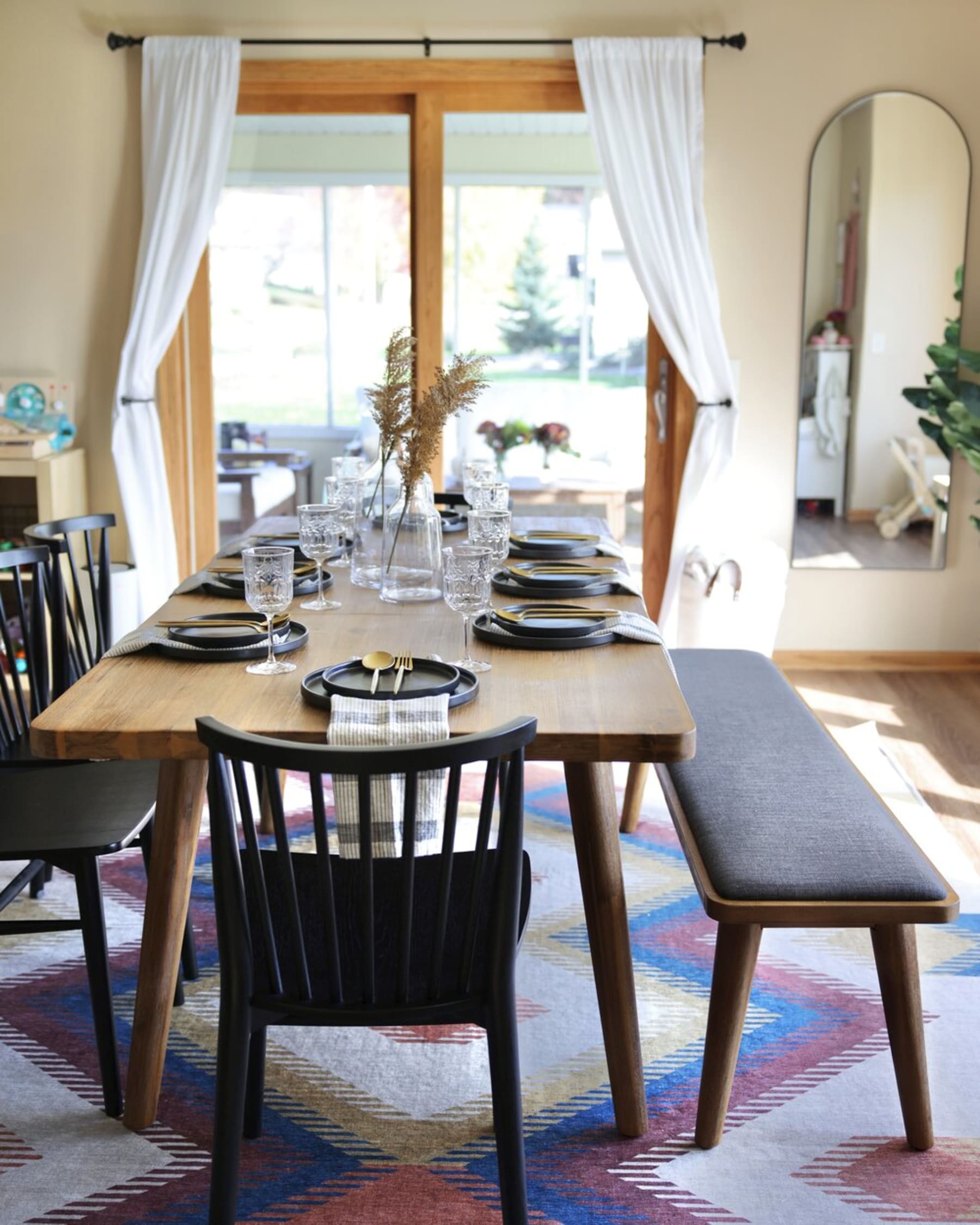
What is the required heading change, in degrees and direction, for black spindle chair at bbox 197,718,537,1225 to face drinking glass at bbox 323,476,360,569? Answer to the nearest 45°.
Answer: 0° — it already faces it

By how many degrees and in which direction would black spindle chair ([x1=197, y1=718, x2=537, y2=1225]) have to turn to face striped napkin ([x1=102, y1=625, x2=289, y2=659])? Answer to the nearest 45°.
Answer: approximately 45° to its left

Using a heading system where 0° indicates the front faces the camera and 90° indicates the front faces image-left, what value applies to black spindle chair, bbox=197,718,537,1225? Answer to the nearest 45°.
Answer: approximately 180°

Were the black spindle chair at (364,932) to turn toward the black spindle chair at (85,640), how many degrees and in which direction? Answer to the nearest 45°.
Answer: approximately 45° to its left

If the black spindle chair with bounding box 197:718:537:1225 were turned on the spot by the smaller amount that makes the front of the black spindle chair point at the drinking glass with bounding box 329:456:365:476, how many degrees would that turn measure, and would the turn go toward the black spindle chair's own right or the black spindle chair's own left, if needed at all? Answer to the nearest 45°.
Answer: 0° — it already faces it

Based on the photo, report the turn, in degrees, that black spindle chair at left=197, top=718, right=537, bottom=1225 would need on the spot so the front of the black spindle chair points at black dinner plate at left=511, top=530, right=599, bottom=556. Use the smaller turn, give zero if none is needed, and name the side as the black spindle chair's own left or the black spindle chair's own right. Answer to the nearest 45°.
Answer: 0° — it already faces it

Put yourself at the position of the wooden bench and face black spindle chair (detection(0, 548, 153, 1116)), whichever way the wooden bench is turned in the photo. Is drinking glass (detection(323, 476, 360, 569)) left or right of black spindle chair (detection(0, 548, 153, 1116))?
right

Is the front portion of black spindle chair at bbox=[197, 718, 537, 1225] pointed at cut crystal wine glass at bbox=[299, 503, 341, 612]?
yes

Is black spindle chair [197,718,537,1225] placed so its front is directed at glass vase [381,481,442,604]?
yes
